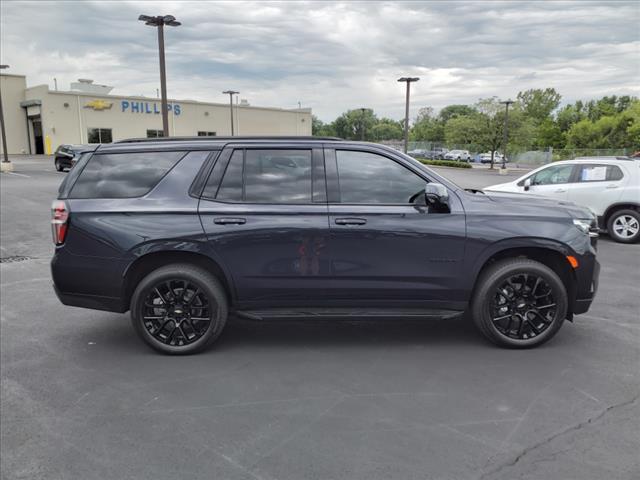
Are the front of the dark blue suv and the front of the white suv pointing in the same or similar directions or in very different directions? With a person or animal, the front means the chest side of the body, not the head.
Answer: very different directions

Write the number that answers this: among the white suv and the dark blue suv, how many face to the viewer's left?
1

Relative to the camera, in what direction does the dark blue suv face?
facing to the right of the viewer

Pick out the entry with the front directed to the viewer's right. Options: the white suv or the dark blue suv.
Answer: the dark blue suv

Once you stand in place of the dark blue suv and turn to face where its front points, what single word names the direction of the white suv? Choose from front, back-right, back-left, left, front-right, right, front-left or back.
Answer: front-left

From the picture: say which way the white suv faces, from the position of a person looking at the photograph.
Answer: facing to the left of the viewer

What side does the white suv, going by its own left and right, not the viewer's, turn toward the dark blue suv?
left
